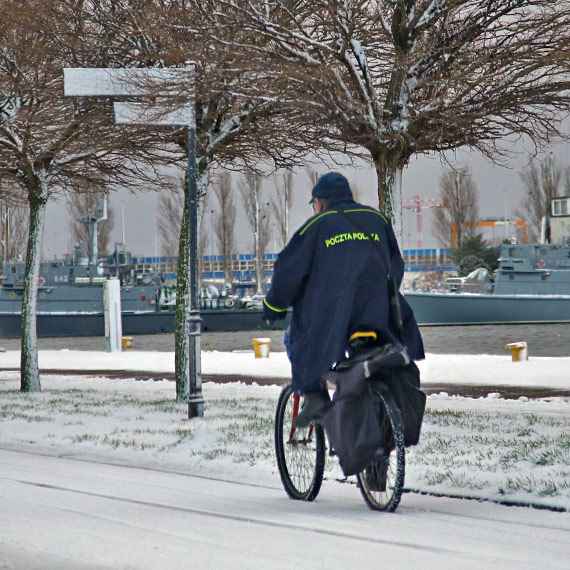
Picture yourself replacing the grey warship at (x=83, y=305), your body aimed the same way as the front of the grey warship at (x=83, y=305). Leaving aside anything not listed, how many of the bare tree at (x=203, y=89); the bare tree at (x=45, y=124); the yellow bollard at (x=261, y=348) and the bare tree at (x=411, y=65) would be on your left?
4

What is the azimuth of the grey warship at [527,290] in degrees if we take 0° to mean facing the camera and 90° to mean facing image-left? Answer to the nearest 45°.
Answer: approximately 90°

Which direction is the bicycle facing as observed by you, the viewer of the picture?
facing away from the viewer and to the left of the viewer

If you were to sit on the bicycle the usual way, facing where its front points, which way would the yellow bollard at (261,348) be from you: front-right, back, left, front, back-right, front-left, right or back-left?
front-right

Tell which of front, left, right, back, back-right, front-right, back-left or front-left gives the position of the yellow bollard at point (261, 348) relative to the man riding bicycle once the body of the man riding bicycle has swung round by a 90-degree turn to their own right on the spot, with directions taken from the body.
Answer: front-left

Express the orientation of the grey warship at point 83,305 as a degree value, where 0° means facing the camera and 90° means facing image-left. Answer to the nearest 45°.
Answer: approximately 90°

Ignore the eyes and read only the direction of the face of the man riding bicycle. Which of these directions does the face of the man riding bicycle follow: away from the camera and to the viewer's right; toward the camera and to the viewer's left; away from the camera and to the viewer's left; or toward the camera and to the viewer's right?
away from the camera and to the viewer's left

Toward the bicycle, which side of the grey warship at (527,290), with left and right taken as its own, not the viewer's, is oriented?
left

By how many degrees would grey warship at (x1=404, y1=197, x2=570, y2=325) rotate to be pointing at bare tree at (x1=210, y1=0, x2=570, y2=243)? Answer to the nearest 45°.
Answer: approximately 90° to its left

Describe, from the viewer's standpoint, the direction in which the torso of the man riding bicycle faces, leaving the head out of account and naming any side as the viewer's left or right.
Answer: facing away from the viewer and to the left of the viewer
